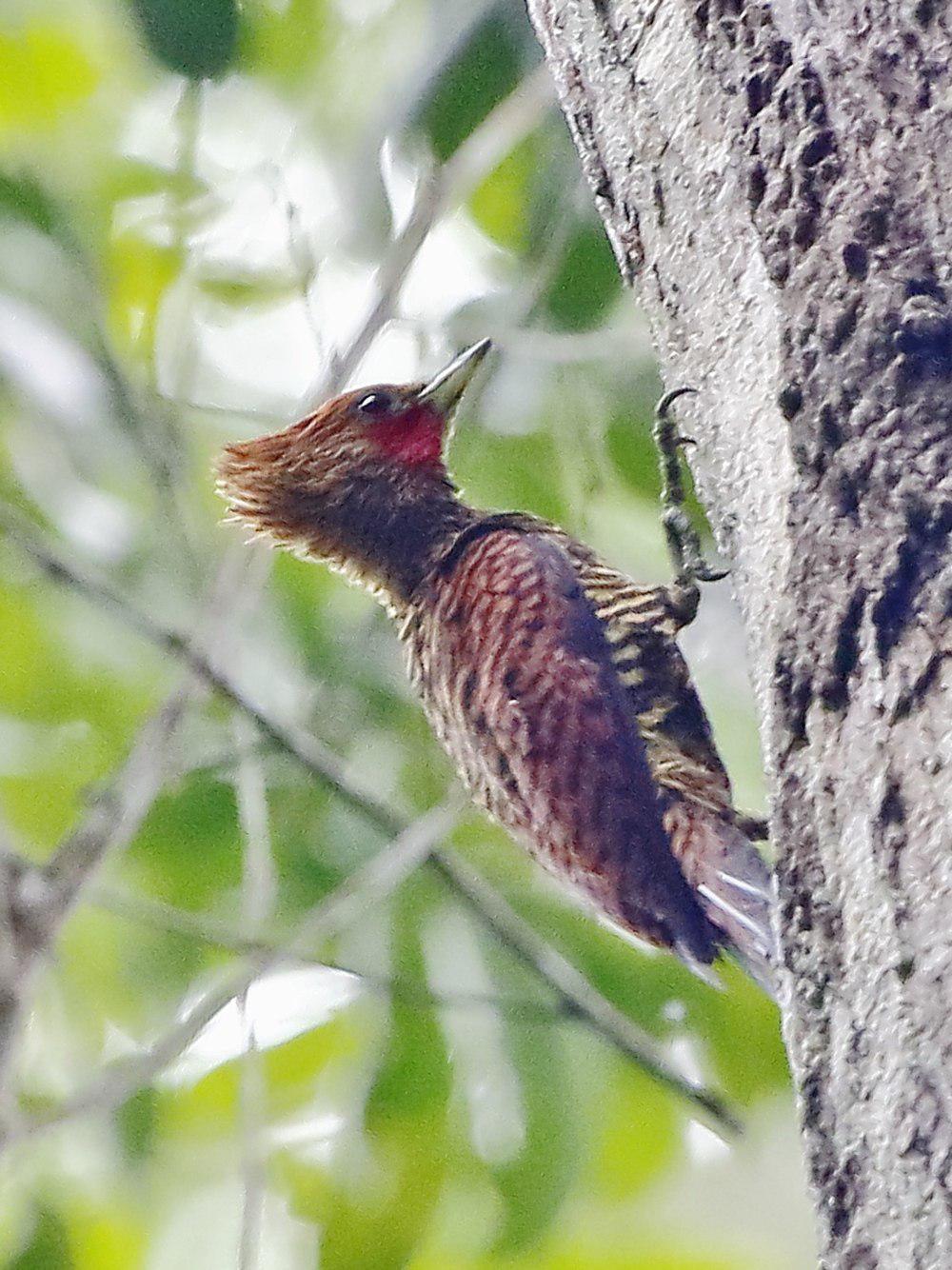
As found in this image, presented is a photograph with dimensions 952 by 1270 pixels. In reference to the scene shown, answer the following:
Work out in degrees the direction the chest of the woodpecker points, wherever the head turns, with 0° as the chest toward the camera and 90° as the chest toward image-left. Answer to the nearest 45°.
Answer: approximately 270°

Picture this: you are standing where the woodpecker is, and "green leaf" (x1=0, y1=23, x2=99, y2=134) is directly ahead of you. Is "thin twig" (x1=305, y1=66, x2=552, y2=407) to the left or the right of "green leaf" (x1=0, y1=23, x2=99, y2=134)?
right

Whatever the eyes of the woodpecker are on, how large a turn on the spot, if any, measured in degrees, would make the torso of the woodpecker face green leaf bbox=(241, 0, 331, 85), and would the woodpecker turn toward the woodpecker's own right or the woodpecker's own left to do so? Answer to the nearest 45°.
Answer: approximately 90° to the woodpecker's own left

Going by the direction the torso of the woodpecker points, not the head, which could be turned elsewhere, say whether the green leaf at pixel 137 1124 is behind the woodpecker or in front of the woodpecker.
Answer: behind

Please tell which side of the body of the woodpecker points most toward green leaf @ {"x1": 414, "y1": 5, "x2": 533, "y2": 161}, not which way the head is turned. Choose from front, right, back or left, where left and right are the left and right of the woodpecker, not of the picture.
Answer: left

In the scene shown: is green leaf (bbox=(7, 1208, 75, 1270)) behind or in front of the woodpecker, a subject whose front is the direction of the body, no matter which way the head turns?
behind
